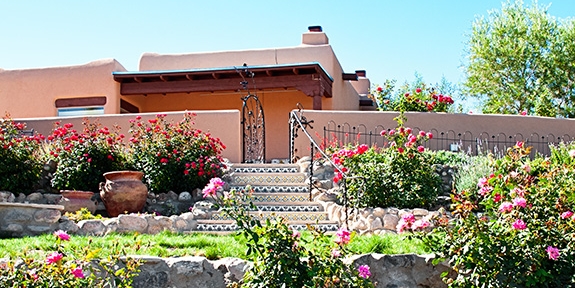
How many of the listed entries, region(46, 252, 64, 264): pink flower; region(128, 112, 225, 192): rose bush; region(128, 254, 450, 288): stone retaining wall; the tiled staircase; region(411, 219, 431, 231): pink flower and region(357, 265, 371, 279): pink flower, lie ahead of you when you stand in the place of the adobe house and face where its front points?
6

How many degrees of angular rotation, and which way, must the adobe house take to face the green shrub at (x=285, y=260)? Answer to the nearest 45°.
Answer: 0° — it already faces it

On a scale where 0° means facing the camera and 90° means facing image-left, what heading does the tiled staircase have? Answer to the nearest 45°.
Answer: approximately 0°

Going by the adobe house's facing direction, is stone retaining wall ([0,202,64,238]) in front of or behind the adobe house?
in front

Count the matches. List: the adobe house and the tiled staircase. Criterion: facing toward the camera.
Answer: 2

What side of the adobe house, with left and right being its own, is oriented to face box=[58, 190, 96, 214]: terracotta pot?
front

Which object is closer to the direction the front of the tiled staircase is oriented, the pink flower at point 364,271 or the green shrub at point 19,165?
the pink flower

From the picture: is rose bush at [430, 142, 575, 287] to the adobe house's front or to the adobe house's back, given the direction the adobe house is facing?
to the front

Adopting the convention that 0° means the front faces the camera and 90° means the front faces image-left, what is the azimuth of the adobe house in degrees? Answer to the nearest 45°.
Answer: approximately 0°

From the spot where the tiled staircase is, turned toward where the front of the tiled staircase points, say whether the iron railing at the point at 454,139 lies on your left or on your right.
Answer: on your left

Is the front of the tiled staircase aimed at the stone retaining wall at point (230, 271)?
yes

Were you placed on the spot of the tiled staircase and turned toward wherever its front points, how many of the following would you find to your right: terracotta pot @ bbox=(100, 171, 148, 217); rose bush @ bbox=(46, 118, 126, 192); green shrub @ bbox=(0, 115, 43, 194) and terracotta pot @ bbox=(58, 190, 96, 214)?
4
